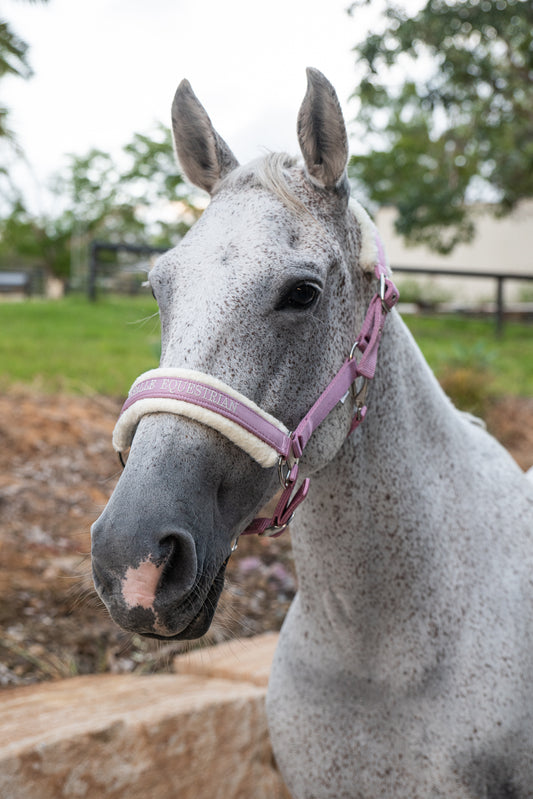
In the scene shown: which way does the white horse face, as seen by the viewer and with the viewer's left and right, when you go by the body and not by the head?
facing the viewer and to the left of the viewer

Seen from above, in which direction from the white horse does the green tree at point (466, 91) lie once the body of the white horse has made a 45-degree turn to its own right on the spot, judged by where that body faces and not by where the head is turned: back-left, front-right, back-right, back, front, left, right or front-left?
right
